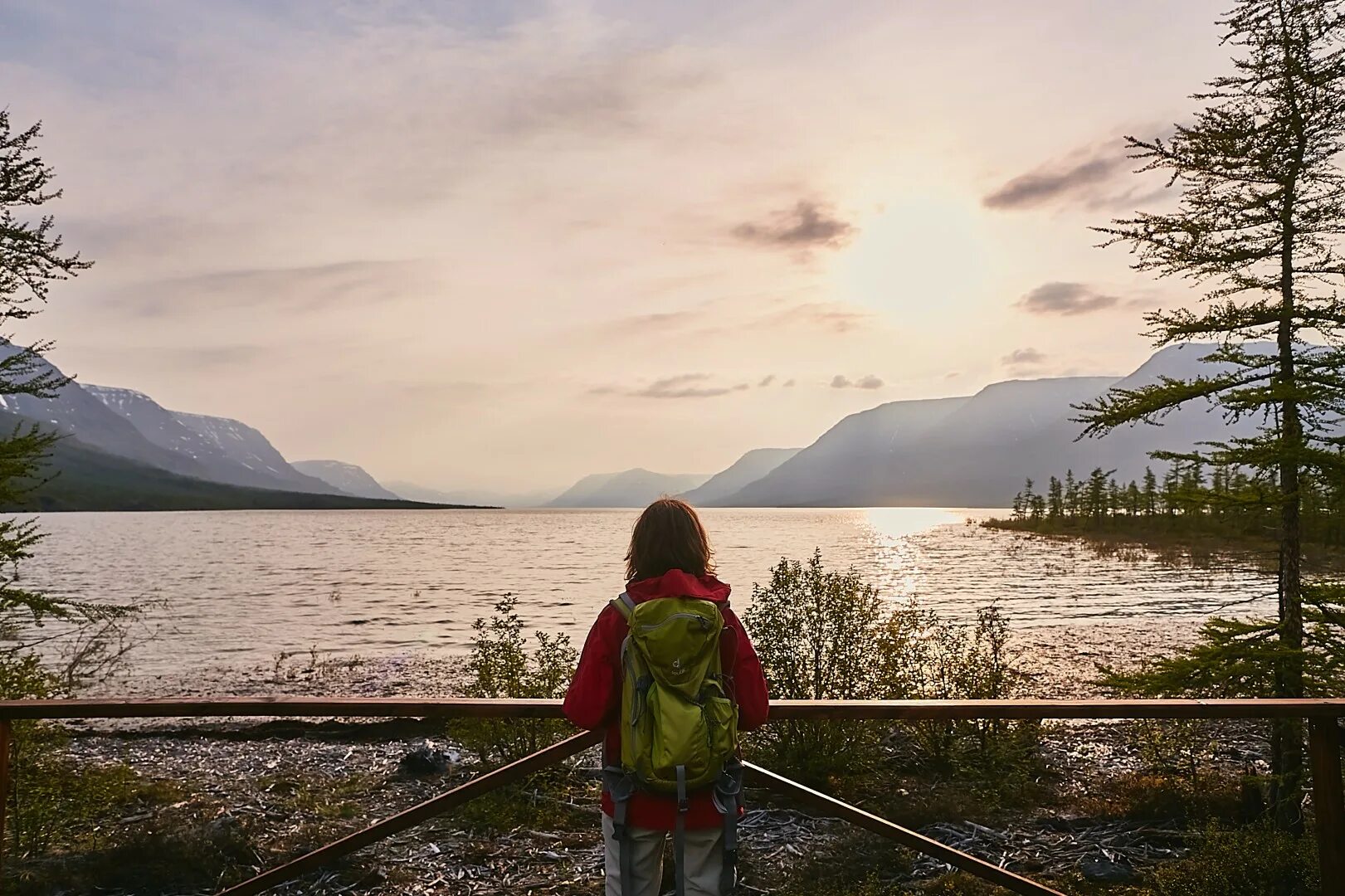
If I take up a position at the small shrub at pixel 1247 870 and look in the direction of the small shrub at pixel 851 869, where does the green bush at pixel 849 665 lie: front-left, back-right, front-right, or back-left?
front-right

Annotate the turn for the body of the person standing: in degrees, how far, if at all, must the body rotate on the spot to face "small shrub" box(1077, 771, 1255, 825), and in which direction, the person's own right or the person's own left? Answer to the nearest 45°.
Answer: approximately 45° to the person's own right

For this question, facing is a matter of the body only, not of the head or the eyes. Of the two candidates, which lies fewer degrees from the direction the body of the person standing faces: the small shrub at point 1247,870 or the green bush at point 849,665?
the green bush

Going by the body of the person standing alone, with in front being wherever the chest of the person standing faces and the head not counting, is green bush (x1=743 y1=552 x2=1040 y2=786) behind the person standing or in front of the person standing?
in front

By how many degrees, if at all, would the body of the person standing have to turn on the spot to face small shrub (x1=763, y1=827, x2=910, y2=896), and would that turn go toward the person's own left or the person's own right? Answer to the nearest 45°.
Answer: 0° — they already face it

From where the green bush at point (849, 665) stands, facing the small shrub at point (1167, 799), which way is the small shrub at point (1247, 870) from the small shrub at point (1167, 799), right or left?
right

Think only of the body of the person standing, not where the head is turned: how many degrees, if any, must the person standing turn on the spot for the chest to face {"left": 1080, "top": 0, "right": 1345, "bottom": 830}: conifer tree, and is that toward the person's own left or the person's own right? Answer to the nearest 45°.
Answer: approximately 45° to the person's own right

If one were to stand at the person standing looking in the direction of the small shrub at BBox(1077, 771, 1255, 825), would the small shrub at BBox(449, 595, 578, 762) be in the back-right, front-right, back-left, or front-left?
front-left

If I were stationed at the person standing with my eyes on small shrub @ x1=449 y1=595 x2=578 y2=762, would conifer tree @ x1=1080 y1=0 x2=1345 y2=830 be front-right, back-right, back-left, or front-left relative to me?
front-right

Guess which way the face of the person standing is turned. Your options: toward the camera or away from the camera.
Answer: away from the camera

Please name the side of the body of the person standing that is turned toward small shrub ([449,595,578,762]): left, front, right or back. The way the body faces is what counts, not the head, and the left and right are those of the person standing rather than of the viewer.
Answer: front

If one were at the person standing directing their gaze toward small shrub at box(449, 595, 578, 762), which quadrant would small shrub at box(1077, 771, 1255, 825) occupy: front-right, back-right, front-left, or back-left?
front-right

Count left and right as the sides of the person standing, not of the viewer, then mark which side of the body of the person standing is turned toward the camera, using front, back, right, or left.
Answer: back
